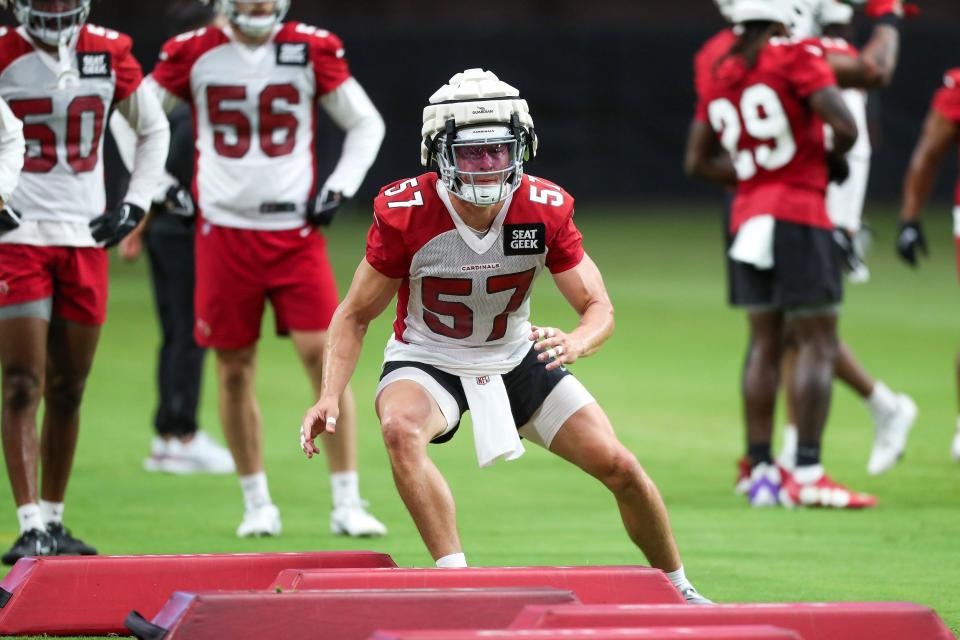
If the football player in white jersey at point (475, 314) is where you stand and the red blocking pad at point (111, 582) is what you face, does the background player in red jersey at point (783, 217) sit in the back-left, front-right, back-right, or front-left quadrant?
back-right

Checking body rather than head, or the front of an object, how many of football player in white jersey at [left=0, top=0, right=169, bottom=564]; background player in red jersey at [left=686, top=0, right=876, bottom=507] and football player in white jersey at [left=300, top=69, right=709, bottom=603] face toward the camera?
2

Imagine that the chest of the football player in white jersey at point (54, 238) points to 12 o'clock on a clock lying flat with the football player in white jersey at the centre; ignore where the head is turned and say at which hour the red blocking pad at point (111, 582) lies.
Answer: The red blocking pad is roughly at 12 o'clock from the football player in white jersey.

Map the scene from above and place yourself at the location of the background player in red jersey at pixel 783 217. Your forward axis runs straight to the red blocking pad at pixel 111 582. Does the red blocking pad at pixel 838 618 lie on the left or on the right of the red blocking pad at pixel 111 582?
left

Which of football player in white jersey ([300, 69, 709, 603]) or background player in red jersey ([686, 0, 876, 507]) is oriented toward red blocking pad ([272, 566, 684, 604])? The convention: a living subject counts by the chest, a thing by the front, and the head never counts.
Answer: the football player in white jersey

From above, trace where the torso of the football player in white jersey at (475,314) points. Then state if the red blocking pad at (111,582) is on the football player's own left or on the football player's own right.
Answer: on the football player's own right

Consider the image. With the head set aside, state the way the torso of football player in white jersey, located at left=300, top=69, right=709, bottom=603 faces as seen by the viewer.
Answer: toward the camera

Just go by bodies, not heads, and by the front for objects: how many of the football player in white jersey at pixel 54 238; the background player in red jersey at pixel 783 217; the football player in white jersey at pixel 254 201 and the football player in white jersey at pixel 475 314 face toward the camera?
3

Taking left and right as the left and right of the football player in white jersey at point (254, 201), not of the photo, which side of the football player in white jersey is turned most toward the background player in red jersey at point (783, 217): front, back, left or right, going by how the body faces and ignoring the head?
left

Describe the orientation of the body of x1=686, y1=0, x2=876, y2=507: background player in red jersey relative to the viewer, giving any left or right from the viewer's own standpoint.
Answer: facing away from the viewer and to the right of the viewer

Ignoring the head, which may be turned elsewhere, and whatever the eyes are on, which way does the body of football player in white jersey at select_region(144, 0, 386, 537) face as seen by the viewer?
toward the camera

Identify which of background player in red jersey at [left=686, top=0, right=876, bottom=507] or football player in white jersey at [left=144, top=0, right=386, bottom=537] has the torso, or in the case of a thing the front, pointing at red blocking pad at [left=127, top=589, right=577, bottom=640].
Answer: the football player in white jersey
